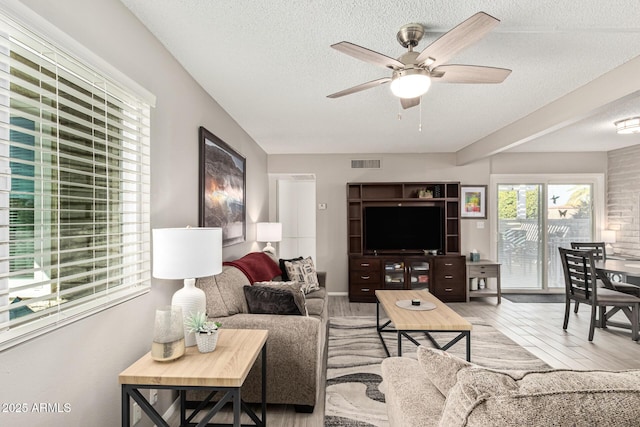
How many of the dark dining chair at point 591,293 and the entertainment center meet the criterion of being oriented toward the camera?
1

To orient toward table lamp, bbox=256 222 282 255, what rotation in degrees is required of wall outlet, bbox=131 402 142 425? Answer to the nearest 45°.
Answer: approximately 90° to its left

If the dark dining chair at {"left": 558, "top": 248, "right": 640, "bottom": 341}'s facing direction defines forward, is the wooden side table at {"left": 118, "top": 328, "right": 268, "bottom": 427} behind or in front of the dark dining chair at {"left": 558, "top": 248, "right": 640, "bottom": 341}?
behind

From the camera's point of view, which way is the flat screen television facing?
toward the camera

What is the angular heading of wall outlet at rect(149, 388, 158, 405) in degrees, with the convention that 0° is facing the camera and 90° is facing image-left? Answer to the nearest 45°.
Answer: approximately 315°

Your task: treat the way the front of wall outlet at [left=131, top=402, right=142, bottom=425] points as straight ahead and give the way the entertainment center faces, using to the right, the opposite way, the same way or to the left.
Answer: to the right

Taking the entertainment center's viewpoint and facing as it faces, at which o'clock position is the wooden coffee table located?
The wooden coffee table is roughly at 12 o'clock from the entertainment center.

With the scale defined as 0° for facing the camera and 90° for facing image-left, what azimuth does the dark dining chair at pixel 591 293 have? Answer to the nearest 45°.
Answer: approximately 225°

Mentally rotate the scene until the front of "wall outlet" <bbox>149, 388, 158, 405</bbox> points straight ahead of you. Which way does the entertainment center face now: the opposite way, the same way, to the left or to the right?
to the right

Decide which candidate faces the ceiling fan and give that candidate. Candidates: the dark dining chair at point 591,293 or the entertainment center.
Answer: the entertainment center

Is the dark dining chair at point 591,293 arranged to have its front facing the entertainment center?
no

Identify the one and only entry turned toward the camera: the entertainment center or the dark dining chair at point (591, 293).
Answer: the entertainment center

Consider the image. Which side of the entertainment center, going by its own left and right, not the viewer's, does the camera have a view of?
front

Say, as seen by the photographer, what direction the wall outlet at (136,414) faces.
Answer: facing the viewer and to the right of the viewer

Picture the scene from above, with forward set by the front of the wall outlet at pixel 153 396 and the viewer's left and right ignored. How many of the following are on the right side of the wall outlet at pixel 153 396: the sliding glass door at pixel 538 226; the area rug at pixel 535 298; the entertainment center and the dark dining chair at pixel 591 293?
0

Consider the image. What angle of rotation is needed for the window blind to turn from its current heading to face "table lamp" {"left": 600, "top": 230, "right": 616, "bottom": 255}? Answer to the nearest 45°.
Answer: approximately 45° to its left

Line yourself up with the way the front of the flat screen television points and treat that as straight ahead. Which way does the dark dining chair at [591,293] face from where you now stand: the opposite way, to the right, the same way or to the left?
to the left

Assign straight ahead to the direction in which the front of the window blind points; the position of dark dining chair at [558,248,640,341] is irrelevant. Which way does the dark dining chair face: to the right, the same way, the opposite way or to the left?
the same way

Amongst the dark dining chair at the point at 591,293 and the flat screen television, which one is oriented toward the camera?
the flat screen television

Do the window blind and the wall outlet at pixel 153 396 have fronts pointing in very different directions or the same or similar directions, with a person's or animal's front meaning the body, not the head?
same or similar directions
